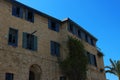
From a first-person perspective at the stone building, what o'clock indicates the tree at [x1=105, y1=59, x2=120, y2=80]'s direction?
The tree is roughly at 9 o'clock from the stone building.
